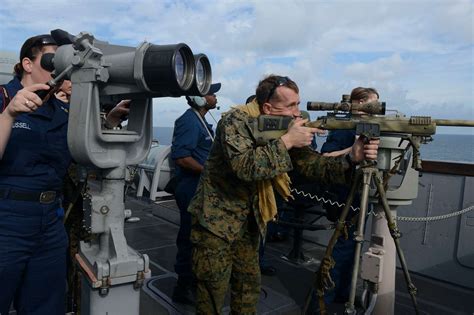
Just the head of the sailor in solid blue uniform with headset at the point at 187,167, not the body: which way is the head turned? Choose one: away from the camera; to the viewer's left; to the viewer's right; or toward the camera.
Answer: to the viewer's right

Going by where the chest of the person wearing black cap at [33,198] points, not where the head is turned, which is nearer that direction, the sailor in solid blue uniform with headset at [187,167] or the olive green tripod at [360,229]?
the olive green tripod

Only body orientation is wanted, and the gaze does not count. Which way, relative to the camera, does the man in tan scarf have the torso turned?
to the viewer's right

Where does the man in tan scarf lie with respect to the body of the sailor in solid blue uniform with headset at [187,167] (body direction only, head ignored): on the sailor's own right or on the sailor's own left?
on the sailor's own right

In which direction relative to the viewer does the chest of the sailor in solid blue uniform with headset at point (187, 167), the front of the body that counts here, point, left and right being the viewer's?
facing to the right of the viewer

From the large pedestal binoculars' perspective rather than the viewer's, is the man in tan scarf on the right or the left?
on its left

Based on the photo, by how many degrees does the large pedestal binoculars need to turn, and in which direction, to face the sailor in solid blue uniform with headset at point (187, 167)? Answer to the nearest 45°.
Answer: approximately 135° to its left

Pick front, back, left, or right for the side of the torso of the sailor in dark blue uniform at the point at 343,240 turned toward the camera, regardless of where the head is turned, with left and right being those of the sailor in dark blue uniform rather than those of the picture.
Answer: right

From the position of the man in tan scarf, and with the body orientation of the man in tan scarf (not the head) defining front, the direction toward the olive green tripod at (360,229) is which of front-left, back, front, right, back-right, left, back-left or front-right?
front

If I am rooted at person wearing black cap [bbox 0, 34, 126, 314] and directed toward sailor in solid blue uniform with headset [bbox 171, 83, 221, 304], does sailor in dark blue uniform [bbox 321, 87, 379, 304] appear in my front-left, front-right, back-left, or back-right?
front-right

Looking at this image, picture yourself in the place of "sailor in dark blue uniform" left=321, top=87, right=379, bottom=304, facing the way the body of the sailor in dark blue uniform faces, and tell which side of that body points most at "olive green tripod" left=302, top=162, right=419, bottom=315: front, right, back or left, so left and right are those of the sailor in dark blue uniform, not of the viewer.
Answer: right
